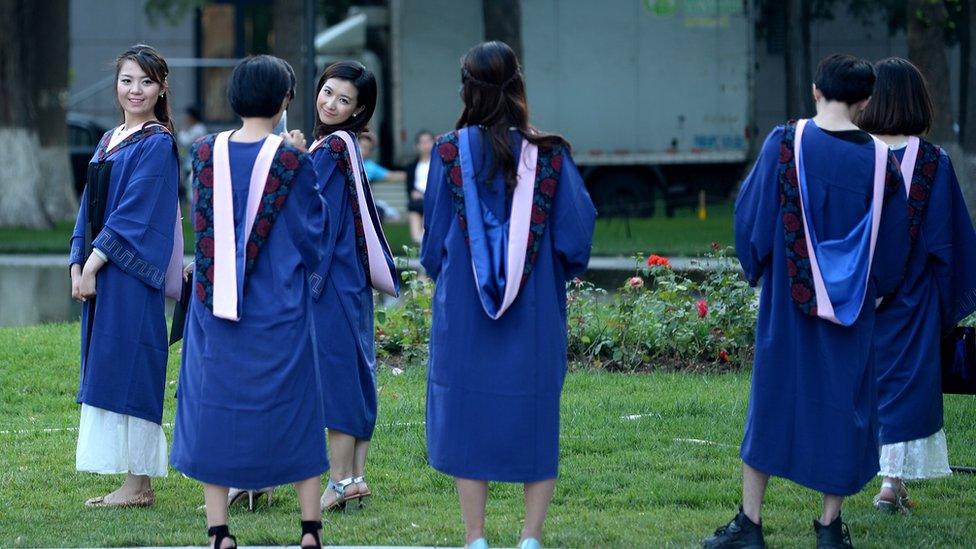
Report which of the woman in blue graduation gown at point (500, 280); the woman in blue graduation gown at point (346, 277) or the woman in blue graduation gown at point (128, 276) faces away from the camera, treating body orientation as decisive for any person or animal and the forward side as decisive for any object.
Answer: the woman in blue graduation gown at point (500, 280)

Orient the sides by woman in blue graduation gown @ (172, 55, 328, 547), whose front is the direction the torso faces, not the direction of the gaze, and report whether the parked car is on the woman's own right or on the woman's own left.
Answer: on the woman's own left

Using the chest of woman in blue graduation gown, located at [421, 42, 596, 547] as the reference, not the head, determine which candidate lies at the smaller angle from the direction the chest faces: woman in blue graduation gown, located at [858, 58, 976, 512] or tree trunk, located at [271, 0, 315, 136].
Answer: the tree trunk

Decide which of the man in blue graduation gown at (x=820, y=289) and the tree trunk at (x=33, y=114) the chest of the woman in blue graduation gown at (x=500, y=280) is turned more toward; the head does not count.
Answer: the tree trunk

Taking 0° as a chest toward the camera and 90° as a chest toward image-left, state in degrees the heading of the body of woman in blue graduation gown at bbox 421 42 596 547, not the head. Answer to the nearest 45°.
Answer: approximately 180°

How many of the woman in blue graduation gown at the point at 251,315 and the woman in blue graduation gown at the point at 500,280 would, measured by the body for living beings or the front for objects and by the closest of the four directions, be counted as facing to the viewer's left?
0

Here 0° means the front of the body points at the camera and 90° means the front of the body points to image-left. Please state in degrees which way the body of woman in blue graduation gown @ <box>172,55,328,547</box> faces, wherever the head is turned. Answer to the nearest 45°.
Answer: approximately 225°

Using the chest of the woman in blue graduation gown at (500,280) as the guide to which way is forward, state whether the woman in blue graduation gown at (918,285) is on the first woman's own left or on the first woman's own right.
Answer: on the first woman's own right

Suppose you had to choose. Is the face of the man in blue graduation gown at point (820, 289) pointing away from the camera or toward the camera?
away from the camera

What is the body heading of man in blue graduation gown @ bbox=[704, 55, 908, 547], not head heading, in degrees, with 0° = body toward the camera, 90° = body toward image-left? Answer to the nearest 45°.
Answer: approximately 180°

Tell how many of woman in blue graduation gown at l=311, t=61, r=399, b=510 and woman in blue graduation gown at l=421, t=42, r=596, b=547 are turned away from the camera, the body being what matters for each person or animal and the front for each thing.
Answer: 1

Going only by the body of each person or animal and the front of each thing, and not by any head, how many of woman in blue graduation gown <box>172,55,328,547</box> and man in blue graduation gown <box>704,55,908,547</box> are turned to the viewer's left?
0
